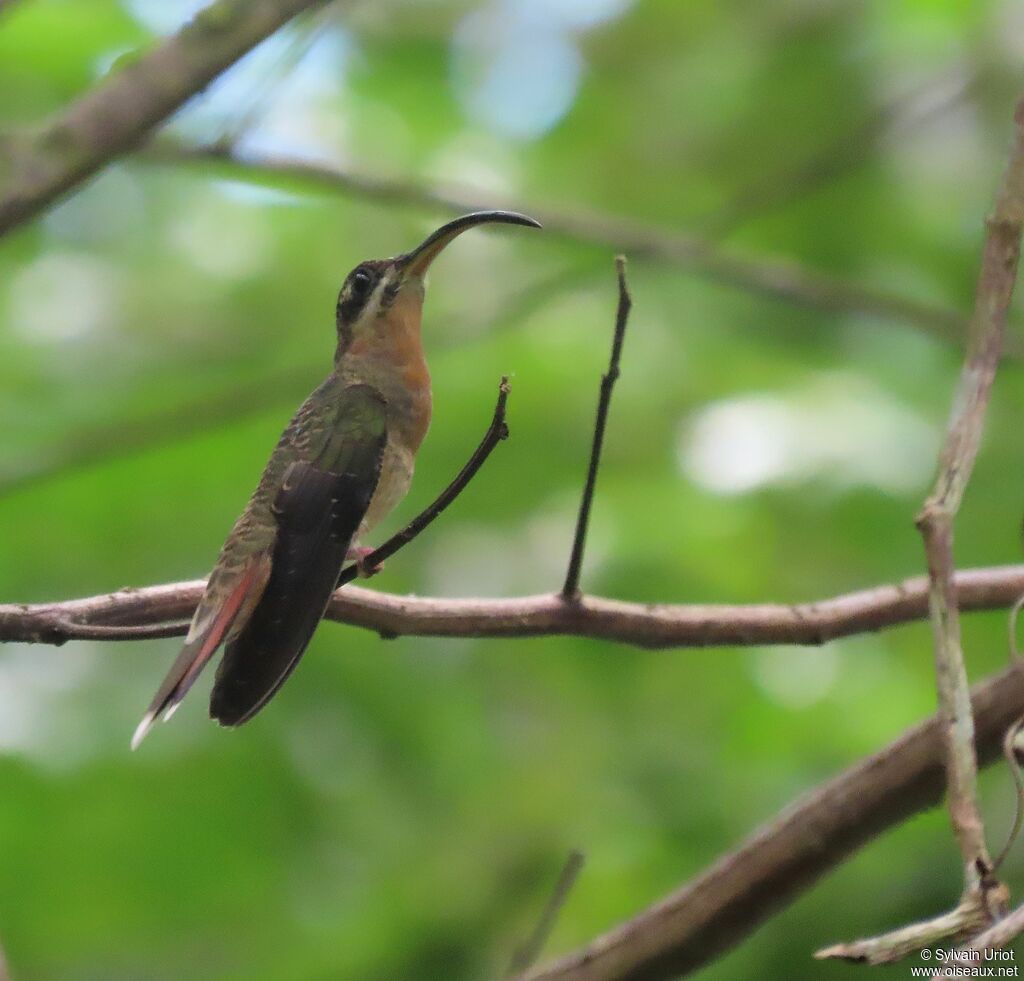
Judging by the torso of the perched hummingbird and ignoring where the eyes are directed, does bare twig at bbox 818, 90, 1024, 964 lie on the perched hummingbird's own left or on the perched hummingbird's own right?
on the perched hummingbird's own right

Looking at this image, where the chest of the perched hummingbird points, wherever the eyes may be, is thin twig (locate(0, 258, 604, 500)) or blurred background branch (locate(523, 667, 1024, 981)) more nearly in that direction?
the blurred background branch

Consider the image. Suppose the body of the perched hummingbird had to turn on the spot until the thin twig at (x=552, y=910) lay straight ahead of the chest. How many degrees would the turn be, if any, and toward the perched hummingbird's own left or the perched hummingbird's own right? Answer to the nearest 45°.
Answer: approximately 45° to the perched hummingbird's own right

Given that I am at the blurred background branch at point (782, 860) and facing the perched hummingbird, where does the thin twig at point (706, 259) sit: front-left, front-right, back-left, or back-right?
front-right

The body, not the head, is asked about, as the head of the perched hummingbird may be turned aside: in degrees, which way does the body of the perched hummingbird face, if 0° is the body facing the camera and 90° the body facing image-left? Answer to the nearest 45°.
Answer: approximately 270°

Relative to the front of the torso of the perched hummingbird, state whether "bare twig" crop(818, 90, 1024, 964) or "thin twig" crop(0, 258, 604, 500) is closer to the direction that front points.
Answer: the bare twig

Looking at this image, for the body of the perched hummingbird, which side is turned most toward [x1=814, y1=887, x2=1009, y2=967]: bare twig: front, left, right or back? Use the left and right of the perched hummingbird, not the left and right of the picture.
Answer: front
